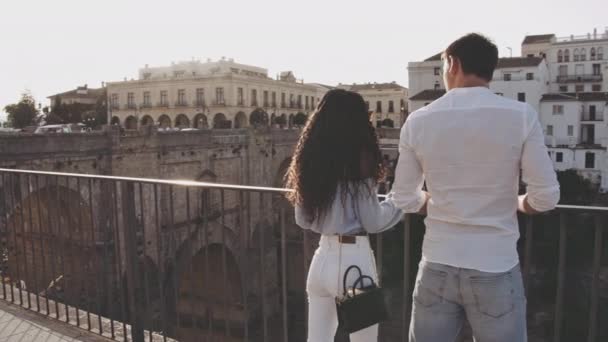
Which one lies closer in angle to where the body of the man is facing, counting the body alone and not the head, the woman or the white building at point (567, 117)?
the white building

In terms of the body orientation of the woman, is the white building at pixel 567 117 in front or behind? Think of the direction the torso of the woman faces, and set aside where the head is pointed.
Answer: in front

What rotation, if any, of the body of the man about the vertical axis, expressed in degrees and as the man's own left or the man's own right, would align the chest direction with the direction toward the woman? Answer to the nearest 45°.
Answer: approximately 90° to the man's own left

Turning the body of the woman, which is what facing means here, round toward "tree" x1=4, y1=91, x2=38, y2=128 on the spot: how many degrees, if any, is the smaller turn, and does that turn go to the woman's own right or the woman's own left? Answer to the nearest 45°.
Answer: approximately 45° to the woman's own left

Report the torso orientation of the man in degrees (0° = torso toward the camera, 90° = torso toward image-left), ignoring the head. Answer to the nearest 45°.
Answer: approximately 180°

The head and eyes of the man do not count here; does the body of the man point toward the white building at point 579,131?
yes

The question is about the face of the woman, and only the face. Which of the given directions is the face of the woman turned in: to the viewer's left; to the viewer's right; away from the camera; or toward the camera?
away from the camera

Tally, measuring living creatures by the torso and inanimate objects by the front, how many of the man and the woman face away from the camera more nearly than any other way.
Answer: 2

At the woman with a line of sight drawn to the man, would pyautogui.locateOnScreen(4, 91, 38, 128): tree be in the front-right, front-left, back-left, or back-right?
back-left

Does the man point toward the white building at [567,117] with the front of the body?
yes

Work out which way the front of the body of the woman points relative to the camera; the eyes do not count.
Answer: away from the camera

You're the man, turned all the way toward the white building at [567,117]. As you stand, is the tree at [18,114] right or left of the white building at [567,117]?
left
